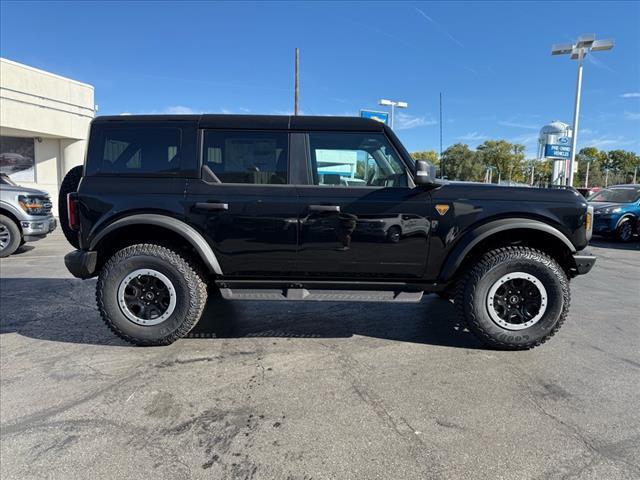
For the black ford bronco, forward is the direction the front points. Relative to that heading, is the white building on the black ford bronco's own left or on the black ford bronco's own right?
on the black ford bronco's own left

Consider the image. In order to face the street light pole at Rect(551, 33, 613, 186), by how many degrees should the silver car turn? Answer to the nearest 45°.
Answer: approximately 45° to its left

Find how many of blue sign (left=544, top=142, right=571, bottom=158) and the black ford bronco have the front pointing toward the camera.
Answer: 1

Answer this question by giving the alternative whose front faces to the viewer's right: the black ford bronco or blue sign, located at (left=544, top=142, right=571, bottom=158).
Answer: the black ford bronco

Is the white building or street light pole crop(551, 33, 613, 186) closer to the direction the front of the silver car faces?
the street light pole

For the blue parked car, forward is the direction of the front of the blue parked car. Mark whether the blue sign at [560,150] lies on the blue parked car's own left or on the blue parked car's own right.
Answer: on the blue parked car's own right

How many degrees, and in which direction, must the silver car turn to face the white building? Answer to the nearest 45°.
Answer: approximately 135° to its left

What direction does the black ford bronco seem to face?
to the viewer's right

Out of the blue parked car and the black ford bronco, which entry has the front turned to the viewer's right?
the black ford bronco

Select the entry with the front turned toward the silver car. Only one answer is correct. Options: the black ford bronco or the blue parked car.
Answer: the blue parked car

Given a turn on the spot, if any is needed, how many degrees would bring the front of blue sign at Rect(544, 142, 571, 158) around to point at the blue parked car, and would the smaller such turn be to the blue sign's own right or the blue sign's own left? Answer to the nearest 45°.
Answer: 0° — it already faces it

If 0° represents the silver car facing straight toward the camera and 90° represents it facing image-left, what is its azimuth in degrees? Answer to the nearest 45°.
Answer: approximately 315°

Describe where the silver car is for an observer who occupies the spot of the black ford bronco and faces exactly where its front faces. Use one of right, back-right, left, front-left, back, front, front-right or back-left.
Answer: back-left
